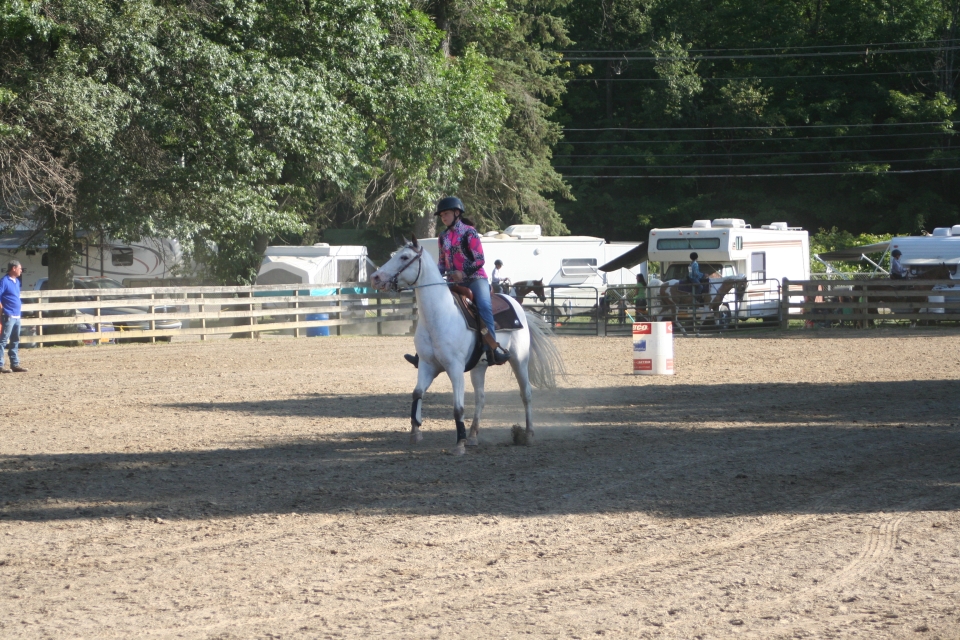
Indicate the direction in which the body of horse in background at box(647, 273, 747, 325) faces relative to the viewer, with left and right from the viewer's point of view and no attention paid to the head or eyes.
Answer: facing to the right of the viewer

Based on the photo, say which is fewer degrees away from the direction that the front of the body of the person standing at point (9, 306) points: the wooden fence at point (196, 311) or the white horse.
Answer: the white horse

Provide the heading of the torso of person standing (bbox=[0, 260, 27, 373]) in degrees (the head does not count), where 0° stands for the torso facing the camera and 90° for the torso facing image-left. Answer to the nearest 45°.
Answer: approximately 315°

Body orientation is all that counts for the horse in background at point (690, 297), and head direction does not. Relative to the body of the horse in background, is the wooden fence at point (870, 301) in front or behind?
in front

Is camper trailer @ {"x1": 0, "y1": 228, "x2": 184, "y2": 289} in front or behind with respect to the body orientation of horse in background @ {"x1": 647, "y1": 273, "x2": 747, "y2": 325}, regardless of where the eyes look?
behind

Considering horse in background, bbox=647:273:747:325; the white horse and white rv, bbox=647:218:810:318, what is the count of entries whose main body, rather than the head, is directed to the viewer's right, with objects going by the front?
1

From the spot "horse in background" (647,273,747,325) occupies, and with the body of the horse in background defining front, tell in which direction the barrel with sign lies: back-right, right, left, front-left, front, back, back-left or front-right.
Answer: right

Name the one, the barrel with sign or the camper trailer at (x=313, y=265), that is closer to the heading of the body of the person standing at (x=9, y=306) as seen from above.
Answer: the barrel with sign

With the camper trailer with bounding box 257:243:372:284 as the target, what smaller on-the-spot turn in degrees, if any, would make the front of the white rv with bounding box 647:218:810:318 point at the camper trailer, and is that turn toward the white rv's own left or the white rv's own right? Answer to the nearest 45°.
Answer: approximately 45° to the white rv's own right

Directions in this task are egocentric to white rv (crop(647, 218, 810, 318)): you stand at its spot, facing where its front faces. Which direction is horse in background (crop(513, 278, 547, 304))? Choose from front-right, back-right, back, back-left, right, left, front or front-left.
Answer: front-right

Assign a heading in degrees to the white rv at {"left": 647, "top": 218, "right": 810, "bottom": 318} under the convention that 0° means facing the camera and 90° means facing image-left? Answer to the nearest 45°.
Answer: approximately 45°

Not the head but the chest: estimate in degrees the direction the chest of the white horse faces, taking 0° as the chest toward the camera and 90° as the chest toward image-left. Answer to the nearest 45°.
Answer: approximately 45°
